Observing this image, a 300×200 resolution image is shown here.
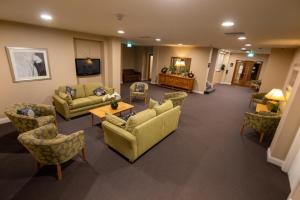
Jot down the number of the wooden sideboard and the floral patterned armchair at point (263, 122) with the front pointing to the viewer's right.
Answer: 0

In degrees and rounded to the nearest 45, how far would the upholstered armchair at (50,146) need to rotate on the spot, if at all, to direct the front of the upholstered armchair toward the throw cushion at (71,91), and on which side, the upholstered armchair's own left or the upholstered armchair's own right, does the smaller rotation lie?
approximately 45° to the upholstered armchair's own left

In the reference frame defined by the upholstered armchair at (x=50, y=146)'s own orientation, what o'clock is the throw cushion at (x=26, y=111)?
The throw cushion is roughly at 10 o'clock from the upholstered armchair.

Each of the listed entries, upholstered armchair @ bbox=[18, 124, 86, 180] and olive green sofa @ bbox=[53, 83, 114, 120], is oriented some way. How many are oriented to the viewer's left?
0

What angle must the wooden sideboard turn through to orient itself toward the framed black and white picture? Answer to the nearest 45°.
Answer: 0° — it already faces it

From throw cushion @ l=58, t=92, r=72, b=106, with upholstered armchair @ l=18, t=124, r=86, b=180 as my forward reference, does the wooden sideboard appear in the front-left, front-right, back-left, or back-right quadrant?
back-left

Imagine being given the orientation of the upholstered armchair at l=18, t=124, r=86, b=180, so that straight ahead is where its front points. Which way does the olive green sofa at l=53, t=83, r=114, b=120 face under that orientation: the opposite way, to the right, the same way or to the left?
to the right

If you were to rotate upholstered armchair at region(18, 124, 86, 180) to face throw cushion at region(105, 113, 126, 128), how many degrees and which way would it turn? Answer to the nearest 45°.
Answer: approximately 45° to its right

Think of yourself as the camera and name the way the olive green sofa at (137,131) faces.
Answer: facing away from the viewer and to the left of the viewer

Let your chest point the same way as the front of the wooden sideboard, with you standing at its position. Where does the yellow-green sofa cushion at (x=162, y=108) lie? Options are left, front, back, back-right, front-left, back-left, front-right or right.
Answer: front-left

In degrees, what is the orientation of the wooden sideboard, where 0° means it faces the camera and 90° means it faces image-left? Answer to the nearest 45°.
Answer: approximately 45°

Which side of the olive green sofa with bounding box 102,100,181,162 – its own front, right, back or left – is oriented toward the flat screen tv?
front

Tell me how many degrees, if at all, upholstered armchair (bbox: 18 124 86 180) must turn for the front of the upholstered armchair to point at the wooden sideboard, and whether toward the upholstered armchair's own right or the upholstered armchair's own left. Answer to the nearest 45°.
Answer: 0° — it already faces it

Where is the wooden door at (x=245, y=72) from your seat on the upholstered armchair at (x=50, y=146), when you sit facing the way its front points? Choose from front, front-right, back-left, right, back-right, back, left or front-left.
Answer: front-right

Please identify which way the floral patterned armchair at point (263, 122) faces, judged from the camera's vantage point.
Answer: facing away from the viewer and to the left of the viewer

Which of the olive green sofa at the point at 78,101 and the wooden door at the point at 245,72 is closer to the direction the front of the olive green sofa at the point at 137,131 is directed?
the olive green sofa
